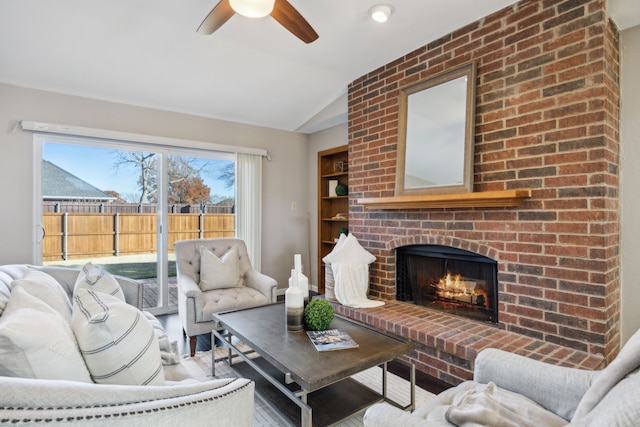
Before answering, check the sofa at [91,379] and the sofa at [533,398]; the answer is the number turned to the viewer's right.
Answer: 1

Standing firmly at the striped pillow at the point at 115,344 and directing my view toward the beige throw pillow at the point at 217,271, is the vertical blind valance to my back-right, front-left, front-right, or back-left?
front-left

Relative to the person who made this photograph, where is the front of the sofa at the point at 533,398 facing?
facing away from the viewer and to the left of the viewer

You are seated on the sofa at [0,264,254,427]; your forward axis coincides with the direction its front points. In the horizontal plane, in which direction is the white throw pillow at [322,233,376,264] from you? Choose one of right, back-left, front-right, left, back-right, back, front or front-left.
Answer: front-left

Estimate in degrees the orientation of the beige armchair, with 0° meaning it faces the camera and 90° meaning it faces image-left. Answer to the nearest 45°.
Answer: approximately 315°

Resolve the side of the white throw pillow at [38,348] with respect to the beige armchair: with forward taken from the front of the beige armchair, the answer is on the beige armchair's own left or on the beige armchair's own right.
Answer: on the beige armchair's own right

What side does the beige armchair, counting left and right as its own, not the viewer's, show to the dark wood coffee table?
front

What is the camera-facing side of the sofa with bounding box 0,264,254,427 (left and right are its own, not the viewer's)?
right

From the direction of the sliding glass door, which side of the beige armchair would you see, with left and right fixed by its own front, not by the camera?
back

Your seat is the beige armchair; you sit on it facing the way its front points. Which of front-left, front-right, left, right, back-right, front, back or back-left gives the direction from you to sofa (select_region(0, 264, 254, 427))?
front-right

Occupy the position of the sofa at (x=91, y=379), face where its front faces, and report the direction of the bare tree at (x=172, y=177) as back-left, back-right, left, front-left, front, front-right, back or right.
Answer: left

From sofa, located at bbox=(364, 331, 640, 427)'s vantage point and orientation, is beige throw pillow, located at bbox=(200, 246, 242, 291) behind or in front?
in front

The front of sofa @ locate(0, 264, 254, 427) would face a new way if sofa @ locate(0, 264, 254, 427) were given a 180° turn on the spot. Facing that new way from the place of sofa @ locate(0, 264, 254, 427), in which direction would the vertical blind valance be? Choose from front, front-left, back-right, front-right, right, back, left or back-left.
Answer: right

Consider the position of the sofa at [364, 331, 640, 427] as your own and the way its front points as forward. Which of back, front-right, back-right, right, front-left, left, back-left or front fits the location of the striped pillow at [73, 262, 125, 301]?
front-left
